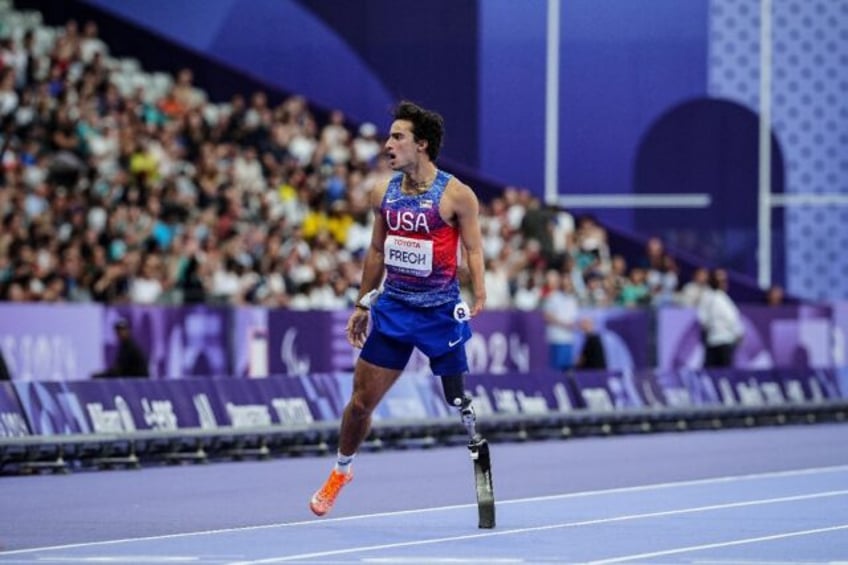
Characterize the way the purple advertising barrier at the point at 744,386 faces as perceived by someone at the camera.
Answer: facing the viewer

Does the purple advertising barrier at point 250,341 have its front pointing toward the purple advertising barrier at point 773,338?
no

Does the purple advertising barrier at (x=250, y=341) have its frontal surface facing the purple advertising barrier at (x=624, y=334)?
no

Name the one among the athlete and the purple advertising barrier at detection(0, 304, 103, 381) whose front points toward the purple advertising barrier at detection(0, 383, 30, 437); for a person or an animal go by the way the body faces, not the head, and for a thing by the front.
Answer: the purple advertising barrier at detection(0, 304, 103, 381)

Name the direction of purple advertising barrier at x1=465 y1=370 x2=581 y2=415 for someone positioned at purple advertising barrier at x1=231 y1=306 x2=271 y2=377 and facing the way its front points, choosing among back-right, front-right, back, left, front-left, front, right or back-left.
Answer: left

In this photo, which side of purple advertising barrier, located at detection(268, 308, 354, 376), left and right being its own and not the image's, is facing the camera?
front

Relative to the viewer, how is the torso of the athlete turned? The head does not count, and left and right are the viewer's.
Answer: facing the viewer and to the left of the viewer

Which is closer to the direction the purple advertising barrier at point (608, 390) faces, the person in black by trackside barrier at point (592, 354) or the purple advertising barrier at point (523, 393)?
the purple advertising barrier

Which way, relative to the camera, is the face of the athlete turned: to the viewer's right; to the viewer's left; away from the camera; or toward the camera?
to the viewer's left

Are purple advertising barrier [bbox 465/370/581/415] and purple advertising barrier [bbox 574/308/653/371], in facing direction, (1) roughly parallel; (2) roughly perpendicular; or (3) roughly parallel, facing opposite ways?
roughly parallel

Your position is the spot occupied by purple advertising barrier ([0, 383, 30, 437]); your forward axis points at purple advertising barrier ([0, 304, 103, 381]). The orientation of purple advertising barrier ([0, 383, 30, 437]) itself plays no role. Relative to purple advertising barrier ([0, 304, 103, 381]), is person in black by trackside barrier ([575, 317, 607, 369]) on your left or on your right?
right

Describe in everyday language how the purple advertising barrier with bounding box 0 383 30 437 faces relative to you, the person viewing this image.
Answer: facing the viewer

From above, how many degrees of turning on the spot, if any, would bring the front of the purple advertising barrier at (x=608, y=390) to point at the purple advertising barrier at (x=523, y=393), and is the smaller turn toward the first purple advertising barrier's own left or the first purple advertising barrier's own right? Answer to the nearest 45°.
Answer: approximately 45° to the first purple advertising barrier's own right

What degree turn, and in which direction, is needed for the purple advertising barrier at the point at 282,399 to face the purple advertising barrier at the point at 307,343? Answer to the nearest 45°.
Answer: approximately 180°
